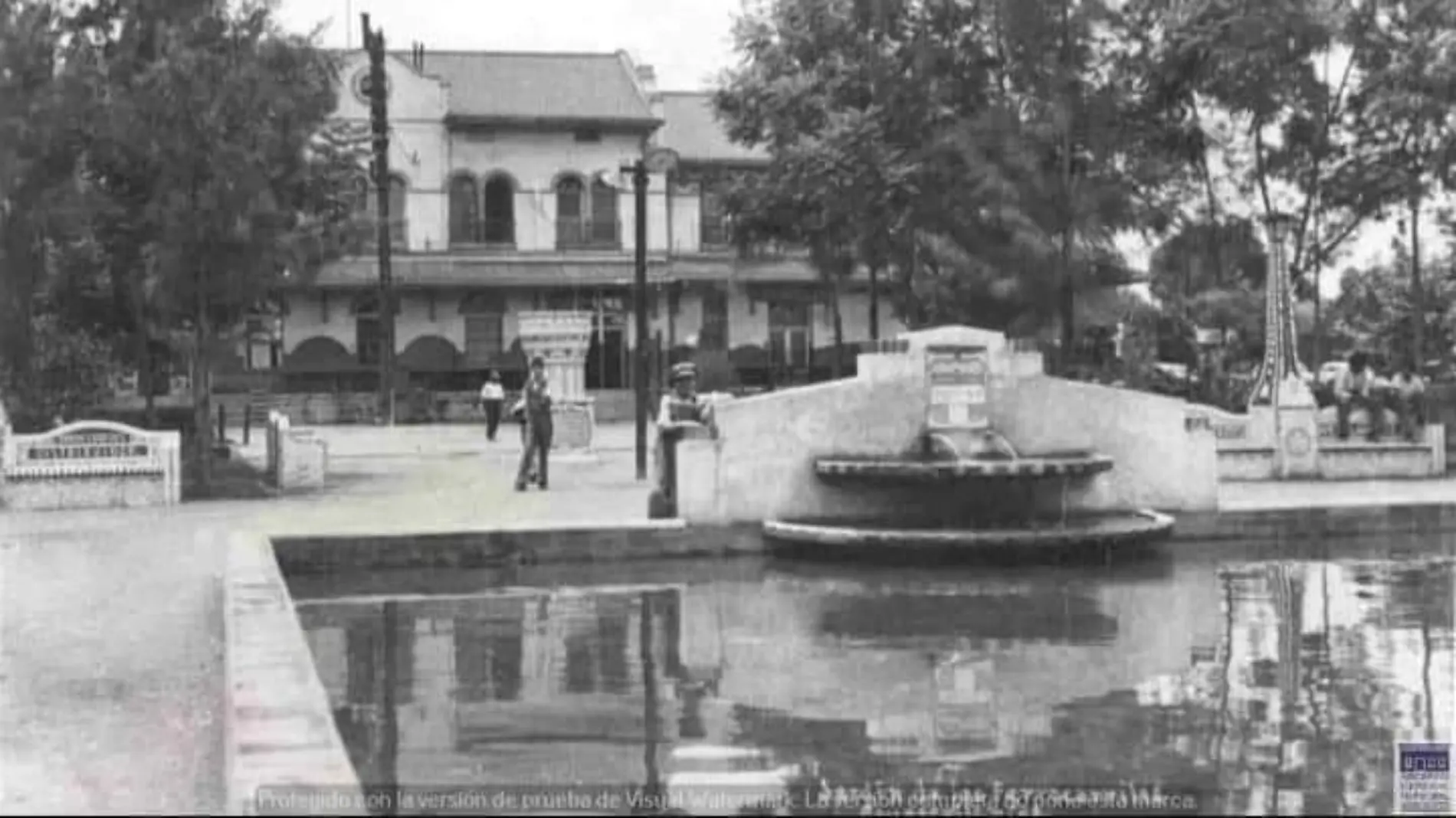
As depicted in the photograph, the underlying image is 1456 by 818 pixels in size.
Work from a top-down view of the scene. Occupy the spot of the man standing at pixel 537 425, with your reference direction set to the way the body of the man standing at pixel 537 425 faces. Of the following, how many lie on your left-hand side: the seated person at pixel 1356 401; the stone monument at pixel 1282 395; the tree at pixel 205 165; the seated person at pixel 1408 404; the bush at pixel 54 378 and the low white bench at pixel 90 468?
3

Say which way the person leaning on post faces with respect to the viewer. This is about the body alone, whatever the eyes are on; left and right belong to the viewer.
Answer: facing the viewer and to the right of the viewer

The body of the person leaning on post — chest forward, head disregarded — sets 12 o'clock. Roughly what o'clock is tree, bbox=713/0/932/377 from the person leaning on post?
The tree is roughly at 6 o'clock from the person leaning on post.

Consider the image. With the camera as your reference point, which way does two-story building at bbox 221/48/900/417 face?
facing the viewer

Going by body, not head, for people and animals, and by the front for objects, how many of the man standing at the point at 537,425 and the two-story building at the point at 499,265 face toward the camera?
2

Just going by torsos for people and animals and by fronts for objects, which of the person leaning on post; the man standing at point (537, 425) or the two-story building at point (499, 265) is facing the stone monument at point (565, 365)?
the two-story building

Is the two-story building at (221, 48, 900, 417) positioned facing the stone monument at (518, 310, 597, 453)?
yes
